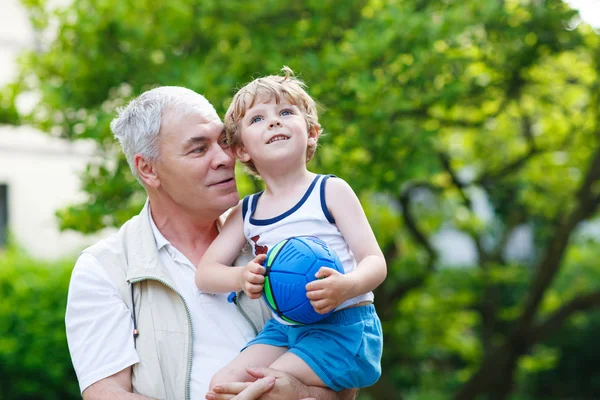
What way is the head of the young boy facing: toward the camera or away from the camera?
toward the camera

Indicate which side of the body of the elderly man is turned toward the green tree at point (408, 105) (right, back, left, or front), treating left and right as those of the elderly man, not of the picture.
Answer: left

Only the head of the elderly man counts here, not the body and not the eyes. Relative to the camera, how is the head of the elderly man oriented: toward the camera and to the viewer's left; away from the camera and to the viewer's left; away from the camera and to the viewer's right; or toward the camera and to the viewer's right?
toward the camera and to the viewer's right

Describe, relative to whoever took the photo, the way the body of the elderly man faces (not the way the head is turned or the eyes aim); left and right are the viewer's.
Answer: facing the viewer and to the right of the viewer
